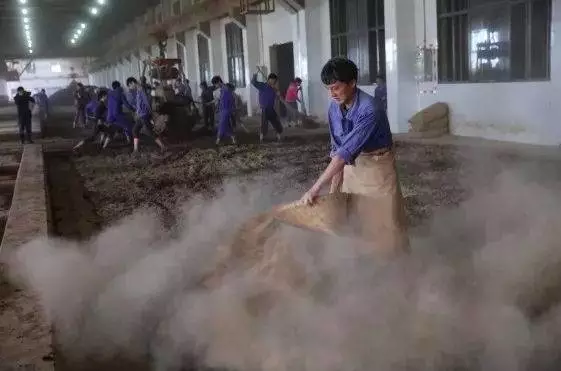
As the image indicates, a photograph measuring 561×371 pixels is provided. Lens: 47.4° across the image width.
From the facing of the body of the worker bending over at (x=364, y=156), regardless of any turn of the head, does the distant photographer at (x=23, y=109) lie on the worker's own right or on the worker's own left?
on the worker's own right

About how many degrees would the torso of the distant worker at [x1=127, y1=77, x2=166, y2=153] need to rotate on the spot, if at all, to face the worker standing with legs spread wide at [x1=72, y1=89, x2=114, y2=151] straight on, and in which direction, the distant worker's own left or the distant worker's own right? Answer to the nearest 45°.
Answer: approximately 45° to the distant worker's own right

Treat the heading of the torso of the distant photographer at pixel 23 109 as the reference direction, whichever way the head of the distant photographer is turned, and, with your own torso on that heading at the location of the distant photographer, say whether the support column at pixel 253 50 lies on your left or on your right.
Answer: on your left

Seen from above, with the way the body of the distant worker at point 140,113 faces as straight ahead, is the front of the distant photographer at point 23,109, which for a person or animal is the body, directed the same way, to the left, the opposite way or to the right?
to the left

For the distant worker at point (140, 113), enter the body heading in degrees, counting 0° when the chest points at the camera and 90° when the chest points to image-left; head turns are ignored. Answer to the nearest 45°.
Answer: approximately 90°

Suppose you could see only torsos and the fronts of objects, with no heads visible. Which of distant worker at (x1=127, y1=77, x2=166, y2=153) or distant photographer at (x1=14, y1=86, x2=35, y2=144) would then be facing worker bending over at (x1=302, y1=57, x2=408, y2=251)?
distant photographer at (x1=14, y1=86, x2=35, y2=144)

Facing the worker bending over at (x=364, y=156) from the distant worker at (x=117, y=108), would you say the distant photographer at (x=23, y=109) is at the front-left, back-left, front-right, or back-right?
back-right
